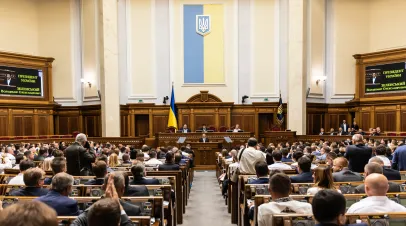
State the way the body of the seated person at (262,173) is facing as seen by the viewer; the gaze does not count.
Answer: away from the camera

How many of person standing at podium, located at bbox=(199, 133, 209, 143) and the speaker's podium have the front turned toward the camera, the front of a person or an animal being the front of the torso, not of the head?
2

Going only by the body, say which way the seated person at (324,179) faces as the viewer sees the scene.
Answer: away from the camera

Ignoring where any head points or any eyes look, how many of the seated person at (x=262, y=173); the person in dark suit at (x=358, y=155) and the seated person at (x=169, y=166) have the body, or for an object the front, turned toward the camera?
0

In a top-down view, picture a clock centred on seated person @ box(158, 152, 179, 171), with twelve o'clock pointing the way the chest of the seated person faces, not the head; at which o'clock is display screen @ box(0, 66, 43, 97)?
The display screen is roughly at 11 o'clock from the seated person.

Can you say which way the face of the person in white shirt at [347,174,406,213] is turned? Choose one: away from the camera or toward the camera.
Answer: away from the camera

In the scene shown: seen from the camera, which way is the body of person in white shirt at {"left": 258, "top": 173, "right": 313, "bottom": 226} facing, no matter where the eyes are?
away from the camera

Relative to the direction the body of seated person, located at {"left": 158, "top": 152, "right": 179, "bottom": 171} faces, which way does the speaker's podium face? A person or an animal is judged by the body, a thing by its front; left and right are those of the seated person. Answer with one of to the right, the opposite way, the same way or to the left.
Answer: the opposite way

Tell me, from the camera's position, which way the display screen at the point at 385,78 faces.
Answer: facing the viewer and to the left of the viewer

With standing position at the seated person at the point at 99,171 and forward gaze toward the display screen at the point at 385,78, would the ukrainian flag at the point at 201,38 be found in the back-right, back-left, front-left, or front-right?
front-left

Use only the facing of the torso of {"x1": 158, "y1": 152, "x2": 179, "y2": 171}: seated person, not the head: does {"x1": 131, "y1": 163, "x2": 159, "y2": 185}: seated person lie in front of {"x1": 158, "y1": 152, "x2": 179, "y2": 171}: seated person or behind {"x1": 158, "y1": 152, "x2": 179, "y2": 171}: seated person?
behind

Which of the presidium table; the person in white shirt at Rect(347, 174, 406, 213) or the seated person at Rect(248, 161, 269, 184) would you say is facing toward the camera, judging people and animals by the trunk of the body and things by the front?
the presidium table

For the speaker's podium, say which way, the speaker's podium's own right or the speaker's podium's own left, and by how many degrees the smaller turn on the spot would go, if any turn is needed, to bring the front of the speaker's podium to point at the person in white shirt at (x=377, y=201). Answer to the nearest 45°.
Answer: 0° — it already faces them

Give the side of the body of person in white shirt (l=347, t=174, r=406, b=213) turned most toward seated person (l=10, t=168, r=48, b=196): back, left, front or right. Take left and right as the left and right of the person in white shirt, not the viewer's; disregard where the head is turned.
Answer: left

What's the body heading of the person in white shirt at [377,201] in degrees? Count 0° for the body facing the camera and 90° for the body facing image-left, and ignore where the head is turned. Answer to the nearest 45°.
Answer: approximately 180°

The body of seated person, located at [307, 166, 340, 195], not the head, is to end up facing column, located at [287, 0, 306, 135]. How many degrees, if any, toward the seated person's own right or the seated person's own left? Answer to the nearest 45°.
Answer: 0° — they already face it

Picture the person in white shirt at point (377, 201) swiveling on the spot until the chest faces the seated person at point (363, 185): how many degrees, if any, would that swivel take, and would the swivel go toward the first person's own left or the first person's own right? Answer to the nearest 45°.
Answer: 0° — they already face them

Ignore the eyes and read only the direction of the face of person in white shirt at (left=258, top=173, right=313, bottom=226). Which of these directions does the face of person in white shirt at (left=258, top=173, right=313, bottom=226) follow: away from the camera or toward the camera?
away from the camera

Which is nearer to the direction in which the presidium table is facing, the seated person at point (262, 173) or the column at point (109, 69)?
the seated person

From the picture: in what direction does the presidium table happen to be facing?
toward the camera
